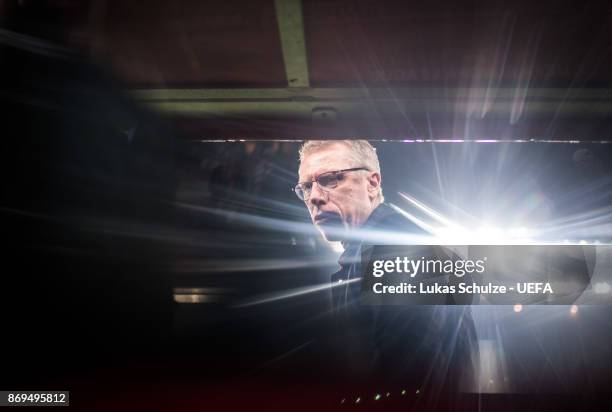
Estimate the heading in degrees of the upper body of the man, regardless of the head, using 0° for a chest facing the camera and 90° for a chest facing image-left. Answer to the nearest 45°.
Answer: approximately 45°
